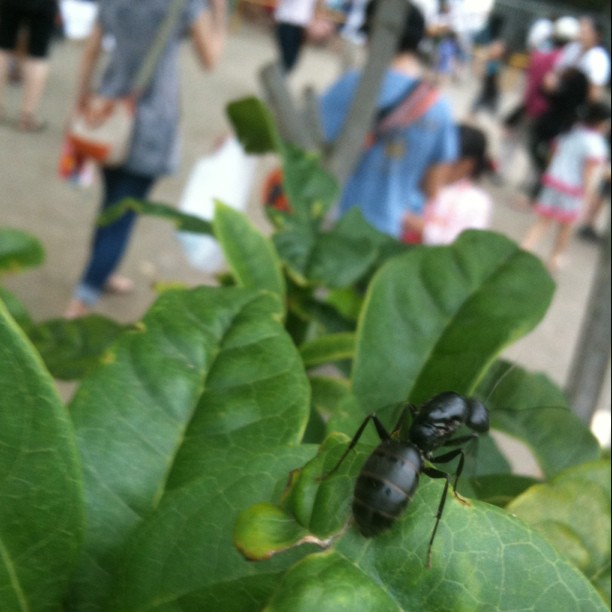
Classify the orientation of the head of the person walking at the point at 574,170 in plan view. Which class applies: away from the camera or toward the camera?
away from the camera

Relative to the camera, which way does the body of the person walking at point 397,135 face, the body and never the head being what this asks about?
away from the camera

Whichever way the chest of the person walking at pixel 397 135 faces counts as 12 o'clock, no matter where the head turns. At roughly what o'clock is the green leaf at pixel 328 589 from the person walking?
The green leaf is roughly at 6 o'clock from the person walking.

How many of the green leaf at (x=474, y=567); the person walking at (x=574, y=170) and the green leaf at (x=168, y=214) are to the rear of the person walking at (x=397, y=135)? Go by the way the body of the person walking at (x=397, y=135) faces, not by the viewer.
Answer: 2

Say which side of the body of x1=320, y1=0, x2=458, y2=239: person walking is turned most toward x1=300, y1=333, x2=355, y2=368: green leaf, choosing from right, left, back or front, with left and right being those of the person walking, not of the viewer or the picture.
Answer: back

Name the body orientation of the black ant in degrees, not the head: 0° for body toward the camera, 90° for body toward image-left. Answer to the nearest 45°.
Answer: approximately 225°
